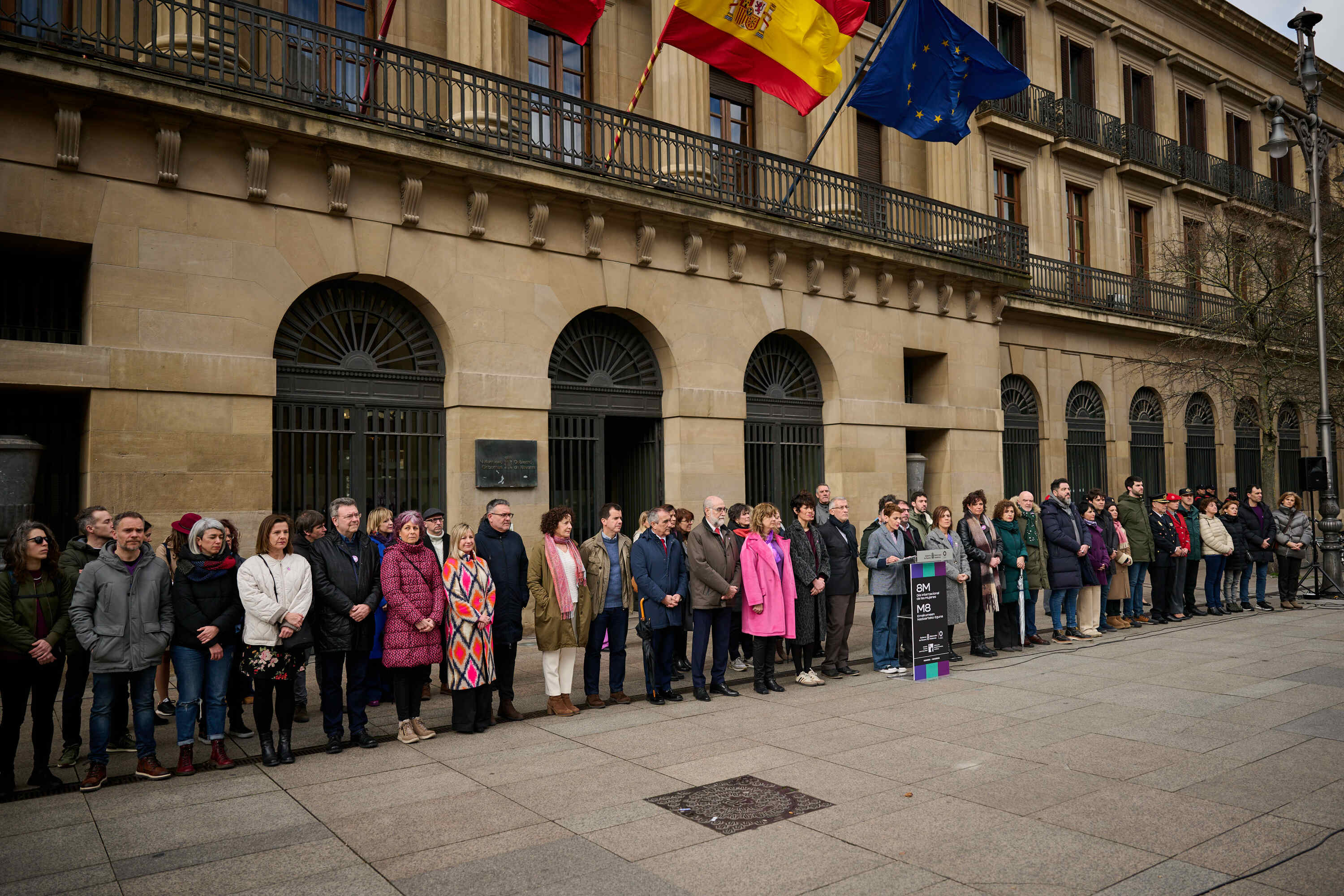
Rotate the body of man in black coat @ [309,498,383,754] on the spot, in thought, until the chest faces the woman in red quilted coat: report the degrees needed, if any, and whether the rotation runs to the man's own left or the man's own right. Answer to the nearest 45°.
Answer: approximately 45° to the man's own left

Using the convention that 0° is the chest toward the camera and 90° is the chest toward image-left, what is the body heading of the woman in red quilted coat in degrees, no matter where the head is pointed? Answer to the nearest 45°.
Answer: approximately 315°

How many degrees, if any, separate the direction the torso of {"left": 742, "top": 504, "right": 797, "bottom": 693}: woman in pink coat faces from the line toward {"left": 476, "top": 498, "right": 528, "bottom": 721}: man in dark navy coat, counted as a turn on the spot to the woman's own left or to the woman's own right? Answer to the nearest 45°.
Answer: approximately 90° to the woman's own right

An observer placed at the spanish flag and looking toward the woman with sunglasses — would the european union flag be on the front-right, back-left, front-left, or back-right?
back-left

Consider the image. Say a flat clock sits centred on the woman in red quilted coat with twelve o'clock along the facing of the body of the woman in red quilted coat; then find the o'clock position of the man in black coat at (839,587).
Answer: The man in black coat is roughly at 10 o'clock from the woman in red quilted coat.

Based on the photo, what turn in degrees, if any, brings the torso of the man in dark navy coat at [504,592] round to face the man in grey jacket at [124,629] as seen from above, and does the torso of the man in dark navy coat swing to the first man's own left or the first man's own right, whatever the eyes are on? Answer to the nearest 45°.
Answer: approximately 90° to the first man's own right

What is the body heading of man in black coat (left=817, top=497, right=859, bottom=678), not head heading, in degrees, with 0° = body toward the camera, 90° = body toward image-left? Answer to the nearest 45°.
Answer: approximately 315°

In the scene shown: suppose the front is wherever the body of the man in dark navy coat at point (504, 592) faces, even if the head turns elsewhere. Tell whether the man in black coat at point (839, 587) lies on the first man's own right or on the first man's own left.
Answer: on the first man's own left

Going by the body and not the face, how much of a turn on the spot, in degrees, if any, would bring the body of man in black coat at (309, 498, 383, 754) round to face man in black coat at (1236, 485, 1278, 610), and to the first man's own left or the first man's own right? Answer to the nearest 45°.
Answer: approximately 45° to the first man's own left

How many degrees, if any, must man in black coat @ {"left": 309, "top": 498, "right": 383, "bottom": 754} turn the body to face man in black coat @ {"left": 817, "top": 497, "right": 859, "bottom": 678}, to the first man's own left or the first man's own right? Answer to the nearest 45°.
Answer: approximately 45° to the first man's own left

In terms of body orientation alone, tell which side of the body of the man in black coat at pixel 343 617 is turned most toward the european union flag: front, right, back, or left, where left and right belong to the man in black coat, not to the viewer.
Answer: left
